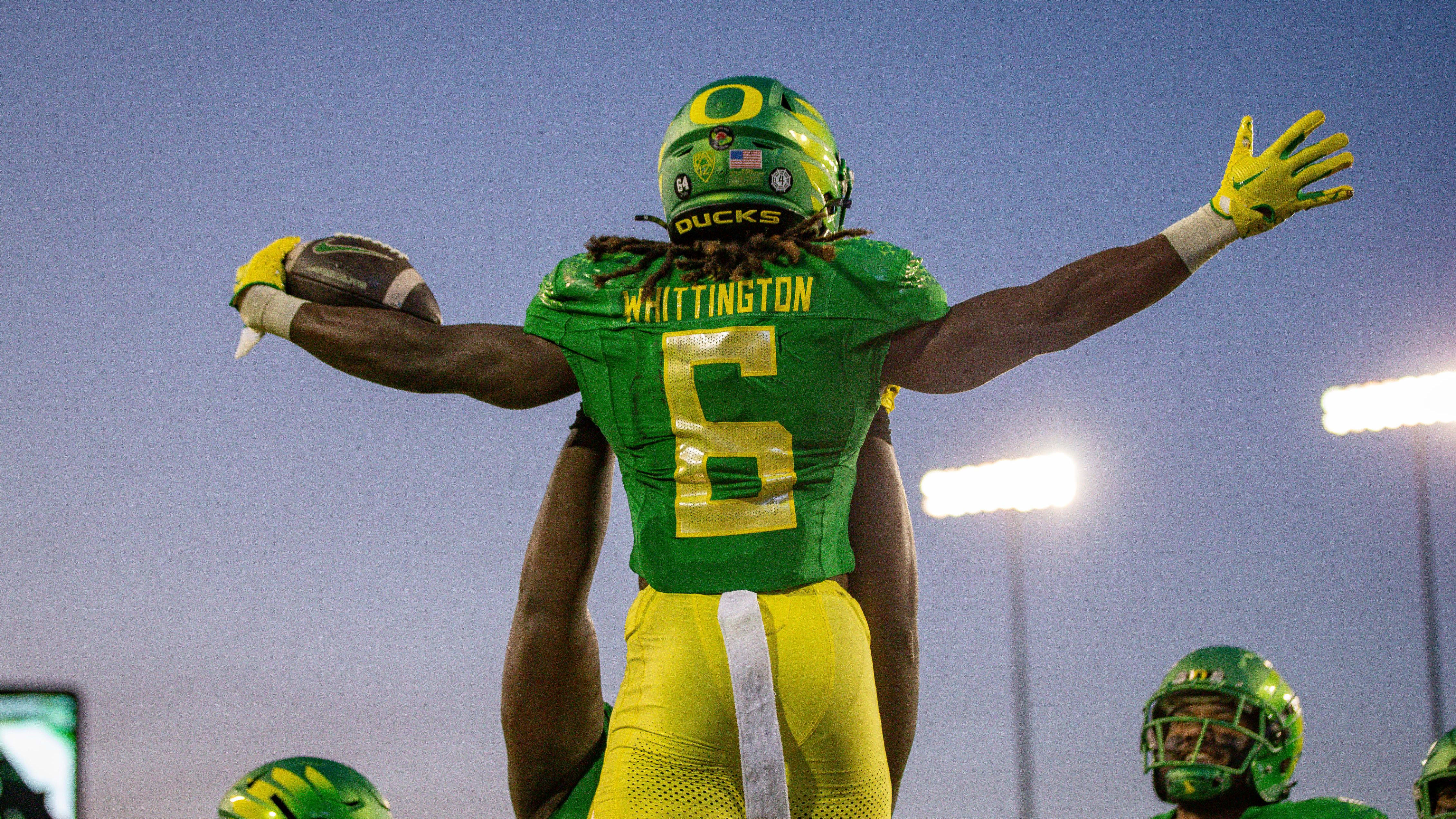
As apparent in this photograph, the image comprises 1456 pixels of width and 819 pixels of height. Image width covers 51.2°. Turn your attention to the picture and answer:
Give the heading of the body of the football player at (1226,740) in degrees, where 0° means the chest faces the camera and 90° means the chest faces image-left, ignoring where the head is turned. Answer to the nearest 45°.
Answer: approximately 45°

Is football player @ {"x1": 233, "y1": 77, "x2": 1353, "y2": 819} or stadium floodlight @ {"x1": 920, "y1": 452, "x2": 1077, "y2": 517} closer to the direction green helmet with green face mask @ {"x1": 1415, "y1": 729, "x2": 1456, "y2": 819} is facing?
the football player

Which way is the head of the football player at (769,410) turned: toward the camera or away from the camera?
away from the camera

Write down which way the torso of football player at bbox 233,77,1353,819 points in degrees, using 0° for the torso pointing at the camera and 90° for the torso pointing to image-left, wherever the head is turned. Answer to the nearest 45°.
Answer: approximately 180°
